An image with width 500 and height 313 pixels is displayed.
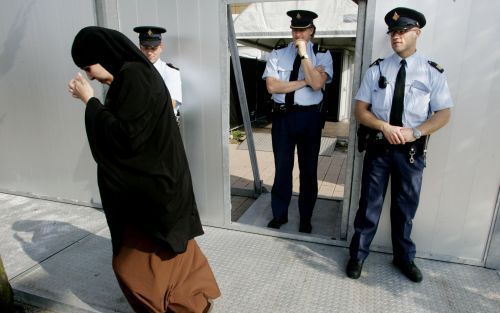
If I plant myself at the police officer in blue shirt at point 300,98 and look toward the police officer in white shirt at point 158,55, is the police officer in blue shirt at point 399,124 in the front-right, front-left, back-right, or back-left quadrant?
back-left

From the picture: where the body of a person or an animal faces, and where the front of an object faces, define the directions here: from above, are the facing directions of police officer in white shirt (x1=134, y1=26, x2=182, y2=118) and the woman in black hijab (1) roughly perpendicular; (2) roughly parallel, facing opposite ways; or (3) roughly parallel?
roughly perpendicular

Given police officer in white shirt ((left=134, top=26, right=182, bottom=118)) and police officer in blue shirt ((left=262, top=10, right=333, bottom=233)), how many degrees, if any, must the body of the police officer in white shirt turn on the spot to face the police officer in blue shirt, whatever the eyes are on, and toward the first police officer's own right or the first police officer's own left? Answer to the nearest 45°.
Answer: approximately 90° to the first police officer's own left

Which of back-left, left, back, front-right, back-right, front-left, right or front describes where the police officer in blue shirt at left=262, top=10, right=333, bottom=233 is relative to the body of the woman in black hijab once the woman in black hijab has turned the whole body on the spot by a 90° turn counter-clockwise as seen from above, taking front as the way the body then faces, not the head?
back-left

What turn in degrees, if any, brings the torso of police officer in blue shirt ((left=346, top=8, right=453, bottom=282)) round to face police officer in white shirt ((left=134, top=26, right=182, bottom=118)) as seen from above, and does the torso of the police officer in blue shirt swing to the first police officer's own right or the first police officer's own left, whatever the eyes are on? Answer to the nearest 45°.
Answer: approximately 90° to the first police officer's own right

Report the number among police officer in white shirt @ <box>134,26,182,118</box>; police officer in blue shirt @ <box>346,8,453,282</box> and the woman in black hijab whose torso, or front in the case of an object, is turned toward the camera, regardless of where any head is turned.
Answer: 2

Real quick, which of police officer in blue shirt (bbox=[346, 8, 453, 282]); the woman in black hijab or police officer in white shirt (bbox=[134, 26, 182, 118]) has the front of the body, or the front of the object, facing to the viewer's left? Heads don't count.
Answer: the woman in black hijab

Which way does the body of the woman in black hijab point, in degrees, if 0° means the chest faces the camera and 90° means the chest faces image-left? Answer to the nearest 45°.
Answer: approximately 90°
